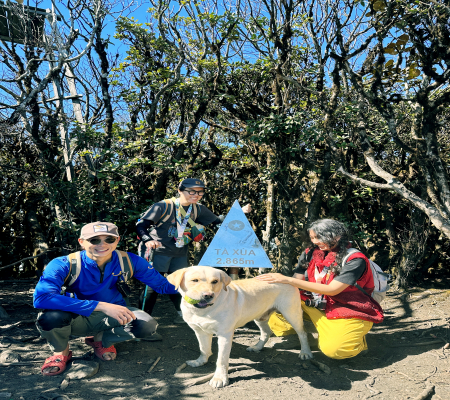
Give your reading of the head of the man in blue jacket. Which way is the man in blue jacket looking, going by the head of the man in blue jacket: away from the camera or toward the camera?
toward the camera

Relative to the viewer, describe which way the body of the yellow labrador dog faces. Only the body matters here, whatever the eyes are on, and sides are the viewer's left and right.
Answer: facing the viewer and to the left of the viewer

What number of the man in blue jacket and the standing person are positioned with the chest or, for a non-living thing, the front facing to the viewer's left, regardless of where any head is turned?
0

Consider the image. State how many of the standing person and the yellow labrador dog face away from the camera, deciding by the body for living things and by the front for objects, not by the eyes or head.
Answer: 0

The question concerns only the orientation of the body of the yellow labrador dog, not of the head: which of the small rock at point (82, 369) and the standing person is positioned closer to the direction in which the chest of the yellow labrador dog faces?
the small rock

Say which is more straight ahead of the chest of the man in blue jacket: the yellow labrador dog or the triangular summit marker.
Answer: the yellow labrador dog

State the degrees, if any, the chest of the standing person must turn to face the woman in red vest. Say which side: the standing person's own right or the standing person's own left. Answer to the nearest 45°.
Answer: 0° — they already face them

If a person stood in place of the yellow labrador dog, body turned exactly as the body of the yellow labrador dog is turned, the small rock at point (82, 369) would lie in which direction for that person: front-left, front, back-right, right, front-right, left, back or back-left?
front-right

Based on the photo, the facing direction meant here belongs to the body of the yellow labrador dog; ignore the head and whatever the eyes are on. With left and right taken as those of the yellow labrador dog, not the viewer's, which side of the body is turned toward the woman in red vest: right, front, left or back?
back

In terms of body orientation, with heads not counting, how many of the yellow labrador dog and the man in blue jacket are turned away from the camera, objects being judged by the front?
0

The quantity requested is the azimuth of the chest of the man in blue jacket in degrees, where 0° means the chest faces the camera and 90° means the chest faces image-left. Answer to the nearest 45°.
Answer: approximately 0°

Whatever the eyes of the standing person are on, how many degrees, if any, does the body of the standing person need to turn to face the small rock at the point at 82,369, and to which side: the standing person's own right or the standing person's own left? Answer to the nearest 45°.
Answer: approximately 90° to the standing person's own right

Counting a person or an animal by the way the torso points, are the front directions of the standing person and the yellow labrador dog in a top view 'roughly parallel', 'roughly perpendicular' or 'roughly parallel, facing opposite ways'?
roughly perpendicular

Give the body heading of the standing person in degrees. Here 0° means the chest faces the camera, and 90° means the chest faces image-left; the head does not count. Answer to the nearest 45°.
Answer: approximately 315°
